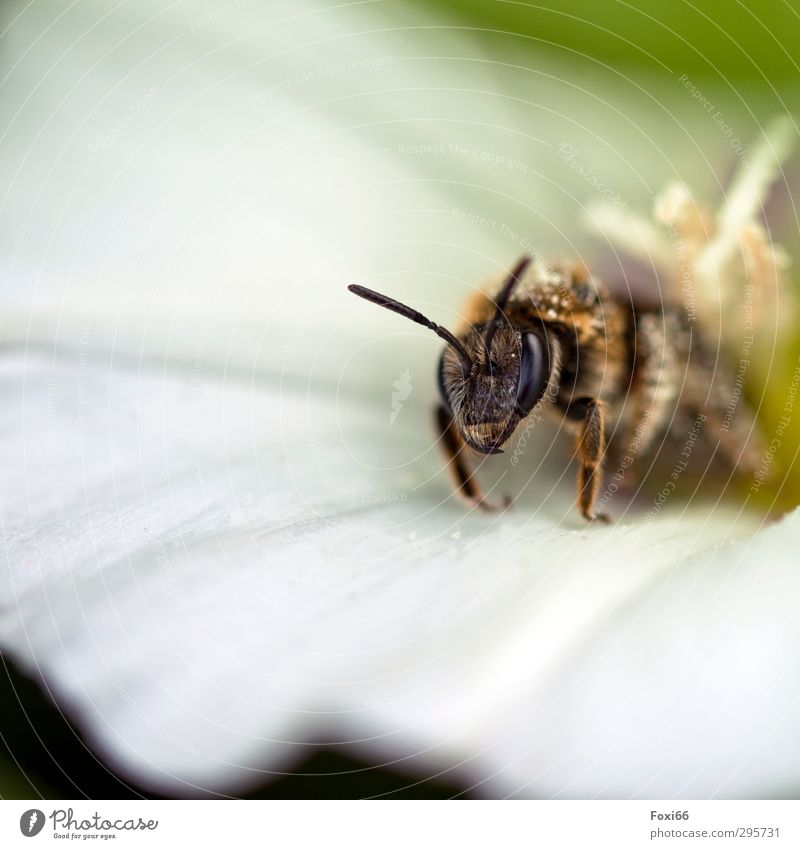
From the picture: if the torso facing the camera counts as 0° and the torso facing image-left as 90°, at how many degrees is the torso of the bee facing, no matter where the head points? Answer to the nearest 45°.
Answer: approximately 45°
